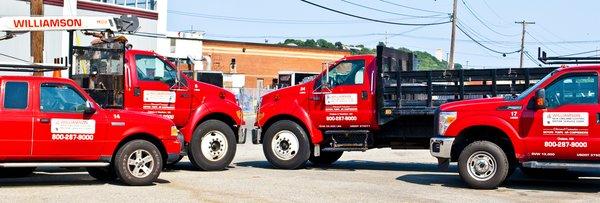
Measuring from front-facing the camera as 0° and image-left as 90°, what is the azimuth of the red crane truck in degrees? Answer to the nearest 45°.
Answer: approximately 270°

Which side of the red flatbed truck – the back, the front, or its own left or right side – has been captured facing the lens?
left

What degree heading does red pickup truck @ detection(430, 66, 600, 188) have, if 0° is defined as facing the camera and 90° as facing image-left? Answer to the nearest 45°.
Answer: approximately 90°

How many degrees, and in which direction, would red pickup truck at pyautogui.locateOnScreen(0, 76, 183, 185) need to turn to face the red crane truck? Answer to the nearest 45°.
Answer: approximately 45° to its left

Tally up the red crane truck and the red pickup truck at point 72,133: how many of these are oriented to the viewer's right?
2

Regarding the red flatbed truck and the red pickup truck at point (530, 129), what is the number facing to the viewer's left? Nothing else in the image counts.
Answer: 2

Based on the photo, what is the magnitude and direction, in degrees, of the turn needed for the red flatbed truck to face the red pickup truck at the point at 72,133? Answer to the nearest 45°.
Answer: approximately 45° to its left

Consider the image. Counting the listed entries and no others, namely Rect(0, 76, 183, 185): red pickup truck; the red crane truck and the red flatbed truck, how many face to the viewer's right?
2

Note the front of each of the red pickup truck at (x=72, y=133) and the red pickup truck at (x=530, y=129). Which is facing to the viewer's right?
the red pickup truck at (x=72, y=133)

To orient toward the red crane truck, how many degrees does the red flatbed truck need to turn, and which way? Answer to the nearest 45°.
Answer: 0° — it already faces it
